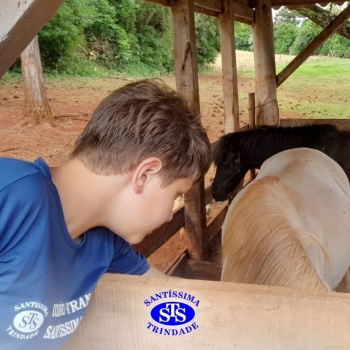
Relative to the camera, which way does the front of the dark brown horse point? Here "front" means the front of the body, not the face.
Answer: to the viewer's left

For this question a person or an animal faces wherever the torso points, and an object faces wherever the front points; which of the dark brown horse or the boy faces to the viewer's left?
the dark brown horse

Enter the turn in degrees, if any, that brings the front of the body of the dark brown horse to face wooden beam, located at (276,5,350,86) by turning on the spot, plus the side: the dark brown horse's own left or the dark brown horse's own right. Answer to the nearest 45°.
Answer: approximately 90° to the dark brown horse's own right

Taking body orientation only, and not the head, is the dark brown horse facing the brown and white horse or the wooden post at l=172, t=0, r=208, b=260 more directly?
the wooden post

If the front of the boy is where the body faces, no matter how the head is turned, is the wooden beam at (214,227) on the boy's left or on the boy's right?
on the boy's left

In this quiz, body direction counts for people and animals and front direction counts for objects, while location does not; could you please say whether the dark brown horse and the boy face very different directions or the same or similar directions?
very different directions

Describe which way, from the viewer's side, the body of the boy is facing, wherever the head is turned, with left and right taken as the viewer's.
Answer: facing the viewer and to the right of the viewer
